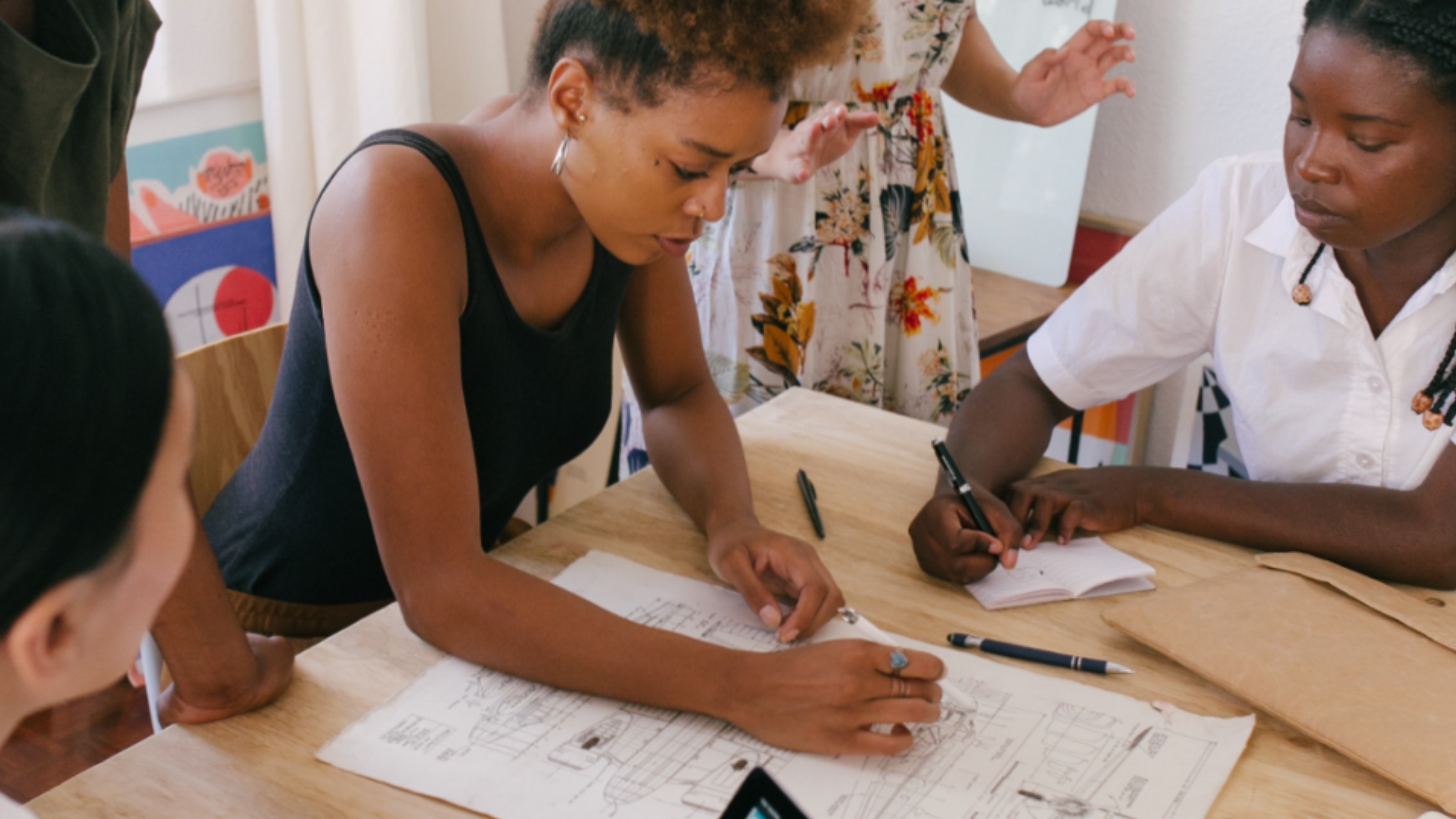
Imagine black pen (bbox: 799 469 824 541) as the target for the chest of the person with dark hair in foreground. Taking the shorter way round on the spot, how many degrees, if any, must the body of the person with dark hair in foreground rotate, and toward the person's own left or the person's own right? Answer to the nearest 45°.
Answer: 0° — they already face it

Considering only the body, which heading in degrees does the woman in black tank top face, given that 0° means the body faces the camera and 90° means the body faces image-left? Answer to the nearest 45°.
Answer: approximately 315°

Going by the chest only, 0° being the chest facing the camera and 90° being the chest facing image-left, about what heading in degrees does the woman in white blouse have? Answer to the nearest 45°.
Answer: approximately 45°

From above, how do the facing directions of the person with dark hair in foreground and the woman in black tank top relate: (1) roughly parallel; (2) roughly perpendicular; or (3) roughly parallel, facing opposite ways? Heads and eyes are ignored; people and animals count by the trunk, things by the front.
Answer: roughly perpendicular

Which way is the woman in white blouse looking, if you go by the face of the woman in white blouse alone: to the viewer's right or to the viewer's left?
to the viewer's left

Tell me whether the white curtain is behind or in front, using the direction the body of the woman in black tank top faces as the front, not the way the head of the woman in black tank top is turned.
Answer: behind

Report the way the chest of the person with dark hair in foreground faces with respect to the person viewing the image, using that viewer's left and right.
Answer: facing away from the viewer and to the right of the viewer
